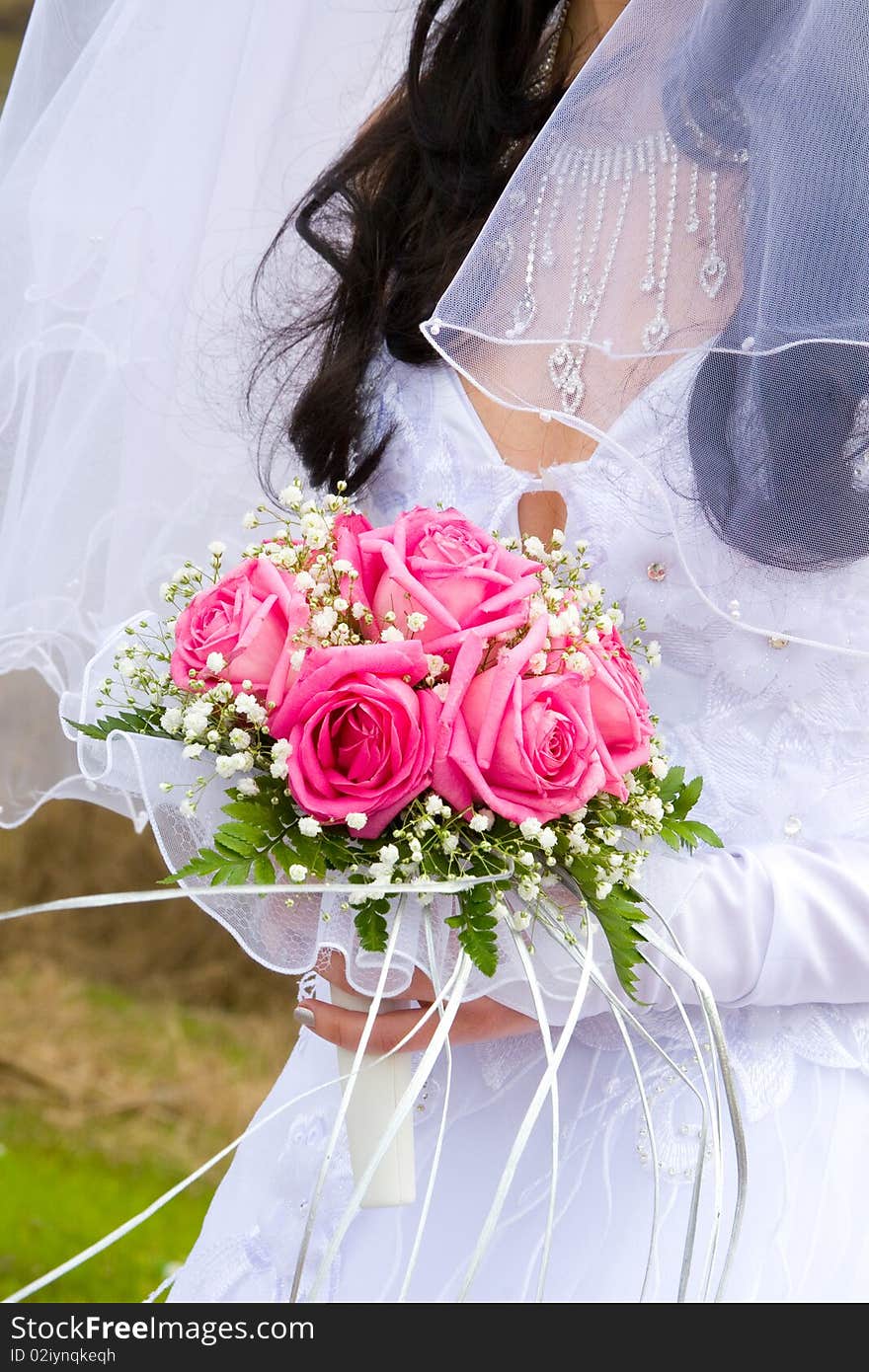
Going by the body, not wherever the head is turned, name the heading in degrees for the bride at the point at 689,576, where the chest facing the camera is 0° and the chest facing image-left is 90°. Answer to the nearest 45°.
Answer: approximately 45°
